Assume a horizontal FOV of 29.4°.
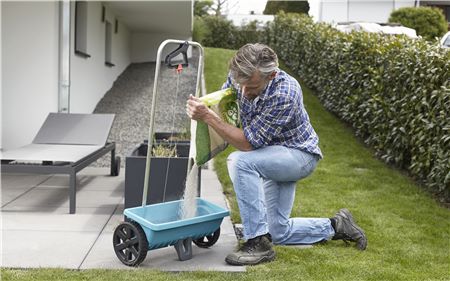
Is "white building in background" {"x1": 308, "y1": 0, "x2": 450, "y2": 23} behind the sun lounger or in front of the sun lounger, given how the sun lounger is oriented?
behind

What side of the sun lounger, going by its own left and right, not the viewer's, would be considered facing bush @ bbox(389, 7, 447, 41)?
back

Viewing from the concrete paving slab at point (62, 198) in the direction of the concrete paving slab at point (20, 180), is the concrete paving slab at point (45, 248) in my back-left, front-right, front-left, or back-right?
back-left

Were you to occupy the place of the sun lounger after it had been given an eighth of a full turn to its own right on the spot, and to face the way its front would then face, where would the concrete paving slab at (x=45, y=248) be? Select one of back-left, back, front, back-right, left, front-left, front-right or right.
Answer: left

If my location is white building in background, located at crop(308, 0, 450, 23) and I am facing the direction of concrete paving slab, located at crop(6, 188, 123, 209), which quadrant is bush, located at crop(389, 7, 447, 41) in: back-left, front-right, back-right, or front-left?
front-left

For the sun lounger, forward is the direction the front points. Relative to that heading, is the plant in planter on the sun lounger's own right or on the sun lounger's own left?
on the sun lounger's own left

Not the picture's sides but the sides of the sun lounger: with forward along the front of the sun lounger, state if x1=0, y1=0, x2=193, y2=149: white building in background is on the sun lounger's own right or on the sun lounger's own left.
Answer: on the sun lounger's own right

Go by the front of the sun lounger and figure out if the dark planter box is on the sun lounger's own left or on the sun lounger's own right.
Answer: on the sun lounger's own left

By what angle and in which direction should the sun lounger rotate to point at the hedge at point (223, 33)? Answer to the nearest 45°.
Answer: approximately 135° to its right

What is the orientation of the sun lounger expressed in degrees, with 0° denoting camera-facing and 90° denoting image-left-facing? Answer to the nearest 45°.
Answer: approximately 45°
